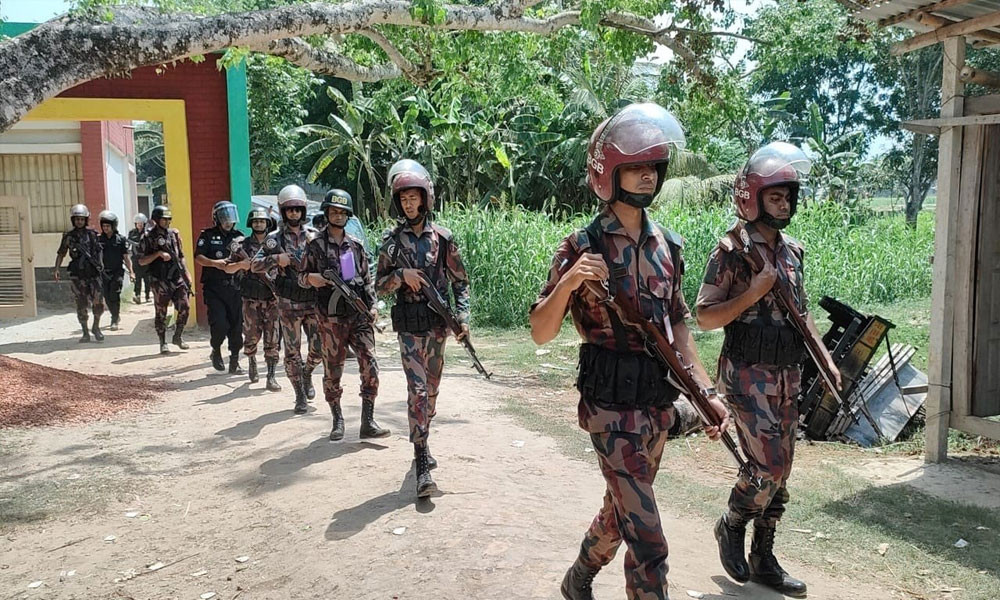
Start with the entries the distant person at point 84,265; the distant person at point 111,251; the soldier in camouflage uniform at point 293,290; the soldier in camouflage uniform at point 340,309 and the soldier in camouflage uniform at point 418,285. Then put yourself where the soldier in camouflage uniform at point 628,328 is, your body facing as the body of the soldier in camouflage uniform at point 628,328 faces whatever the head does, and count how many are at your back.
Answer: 5

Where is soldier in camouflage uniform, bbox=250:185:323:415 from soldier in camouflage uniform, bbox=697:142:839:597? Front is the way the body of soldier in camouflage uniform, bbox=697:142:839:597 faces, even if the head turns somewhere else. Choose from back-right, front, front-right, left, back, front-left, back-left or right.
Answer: back

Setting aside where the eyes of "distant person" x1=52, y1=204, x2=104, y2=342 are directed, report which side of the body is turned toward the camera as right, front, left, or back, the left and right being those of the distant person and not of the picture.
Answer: front

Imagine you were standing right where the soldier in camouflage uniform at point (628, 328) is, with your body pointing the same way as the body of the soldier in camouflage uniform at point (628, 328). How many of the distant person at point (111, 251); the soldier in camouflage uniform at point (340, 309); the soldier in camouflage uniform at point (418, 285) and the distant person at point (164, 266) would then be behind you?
4

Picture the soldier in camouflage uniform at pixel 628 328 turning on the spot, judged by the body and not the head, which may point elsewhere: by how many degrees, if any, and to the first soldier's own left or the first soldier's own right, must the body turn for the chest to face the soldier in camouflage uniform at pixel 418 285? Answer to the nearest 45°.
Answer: approximately 180°

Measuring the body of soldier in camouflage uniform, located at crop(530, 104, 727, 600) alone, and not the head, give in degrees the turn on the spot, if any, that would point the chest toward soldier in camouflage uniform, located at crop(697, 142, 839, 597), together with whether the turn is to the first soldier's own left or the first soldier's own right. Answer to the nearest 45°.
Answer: approximately 90° to the first soldier's own left

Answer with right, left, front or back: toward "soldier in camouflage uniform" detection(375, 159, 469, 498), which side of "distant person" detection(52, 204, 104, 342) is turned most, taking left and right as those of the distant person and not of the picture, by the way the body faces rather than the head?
front

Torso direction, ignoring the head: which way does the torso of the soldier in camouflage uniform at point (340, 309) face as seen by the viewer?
toward the camera

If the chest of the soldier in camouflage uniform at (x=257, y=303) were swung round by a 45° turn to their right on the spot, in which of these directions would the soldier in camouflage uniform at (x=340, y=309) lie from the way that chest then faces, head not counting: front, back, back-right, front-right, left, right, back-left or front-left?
front-left

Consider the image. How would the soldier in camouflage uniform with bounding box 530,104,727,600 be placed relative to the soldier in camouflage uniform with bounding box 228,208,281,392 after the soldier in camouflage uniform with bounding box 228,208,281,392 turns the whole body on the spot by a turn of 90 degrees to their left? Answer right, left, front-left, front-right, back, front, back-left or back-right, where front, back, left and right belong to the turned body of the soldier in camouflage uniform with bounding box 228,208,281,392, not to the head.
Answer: right

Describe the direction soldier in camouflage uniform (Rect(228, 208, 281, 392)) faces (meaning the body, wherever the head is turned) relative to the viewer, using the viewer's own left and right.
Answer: facing the viewer

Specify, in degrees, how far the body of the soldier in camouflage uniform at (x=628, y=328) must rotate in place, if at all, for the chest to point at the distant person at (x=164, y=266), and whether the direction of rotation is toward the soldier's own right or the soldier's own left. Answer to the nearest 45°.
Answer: approximately 180°

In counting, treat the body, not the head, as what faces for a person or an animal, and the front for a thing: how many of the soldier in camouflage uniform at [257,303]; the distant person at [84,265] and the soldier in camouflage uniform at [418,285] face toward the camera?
3

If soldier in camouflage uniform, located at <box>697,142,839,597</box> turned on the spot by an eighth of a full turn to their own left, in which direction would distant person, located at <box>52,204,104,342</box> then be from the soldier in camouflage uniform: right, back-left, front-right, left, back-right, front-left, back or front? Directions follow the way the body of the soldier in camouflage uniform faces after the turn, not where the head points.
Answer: back-left
